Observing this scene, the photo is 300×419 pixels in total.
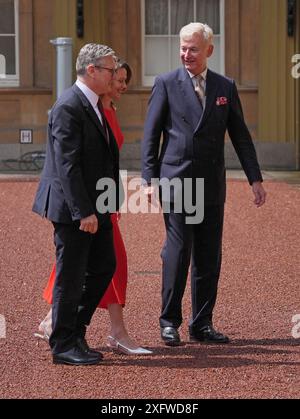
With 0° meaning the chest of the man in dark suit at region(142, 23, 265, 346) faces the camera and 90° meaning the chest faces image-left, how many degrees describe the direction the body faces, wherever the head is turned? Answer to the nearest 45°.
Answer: approximately 0°

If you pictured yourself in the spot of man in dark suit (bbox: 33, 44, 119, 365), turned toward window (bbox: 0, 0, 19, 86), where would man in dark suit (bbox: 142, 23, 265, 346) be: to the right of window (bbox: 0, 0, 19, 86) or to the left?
right

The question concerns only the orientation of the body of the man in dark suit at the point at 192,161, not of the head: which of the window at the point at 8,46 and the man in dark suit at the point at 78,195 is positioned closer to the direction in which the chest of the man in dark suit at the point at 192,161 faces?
the man in dark suit

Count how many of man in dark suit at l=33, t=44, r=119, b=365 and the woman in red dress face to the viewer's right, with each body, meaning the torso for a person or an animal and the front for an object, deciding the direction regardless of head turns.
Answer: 2

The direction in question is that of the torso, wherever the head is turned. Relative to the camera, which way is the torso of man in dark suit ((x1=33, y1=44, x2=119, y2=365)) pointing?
to the viewer's right

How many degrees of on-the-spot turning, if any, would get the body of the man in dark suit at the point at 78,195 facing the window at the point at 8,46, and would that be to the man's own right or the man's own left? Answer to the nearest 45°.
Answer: approximately 90° to the man's own left

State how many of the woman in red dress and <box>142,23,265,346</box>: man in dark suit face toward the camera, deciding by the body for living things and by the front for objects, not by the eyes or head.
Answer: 1

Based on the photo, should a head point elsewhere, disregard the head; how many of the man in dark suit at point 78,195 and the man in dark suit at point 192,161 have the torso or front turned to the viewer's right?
1

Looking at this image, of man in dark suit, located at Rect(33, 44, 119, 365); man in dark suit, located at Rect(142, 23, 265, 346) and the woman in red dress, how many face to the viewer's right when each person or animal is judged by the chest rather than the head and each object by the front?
2

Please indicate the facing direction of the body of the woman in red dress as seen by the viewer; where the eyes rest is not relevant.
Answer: to the viewer's right
